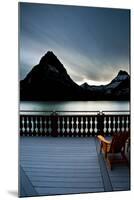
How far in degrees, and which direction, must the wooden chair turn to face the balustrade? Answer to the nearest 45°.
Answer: approximately 45° to its left

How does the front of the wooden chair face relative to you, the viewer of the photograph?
facing away from the viewer and to the left of the viewer
